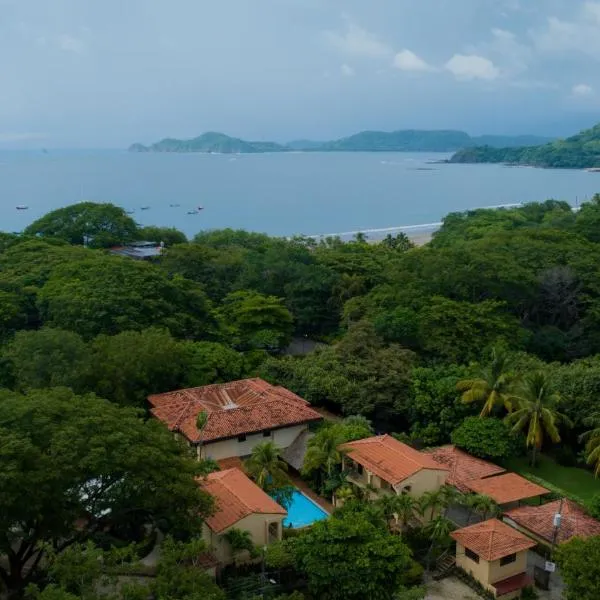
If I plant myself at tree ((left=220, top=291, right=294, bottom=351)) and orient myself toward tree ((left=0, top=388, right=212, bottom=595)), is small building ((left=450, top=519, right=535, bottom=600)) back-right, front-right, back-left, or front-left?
front-left

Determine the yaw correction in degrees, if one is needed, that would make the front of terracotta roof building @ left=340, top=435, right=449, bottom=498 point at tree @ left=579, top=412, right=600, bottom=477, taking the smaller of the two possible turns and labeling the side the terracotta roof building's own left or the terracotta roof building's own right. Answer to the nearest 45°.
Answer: approximately 180°

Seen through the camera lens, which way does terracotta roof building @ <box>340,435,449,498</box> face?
facing the viewer and to the left of the viewer

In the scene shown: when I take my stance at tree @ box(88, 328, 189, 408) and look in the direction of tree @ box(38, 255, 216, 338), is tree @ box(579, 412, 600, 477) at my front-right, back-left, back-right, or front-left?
back-right

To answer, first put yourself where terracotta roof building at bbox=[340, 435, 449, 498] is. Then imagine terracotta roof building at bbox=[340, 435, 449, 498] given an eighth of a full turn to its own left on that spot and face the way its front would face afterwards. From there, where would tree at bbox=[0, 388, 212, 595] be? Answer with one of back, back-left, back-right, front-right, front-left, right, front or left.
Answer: front-right

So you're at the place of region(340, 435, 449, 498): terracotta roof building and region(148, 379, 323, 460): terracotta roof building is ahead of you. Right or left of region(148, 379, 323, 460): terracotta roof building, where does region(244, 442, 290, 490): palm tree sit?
left

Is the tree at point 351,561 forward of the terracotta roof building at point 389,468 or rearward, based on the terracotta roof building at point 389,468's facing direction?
forward

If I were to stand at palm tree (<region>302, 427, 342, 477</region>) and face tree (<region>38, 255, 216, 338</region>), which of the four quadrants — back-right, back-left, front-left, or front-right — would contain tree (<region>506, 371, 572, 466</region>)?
back-right

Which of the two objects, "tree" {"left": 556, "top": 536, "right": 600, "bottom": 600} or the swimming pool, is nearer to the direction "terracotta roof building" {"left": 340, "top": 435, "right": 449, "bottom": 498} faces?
the swimming pool

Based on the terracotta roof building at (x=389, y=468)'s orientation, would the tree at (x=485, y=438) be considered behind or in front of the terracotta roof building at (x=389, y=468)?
behind

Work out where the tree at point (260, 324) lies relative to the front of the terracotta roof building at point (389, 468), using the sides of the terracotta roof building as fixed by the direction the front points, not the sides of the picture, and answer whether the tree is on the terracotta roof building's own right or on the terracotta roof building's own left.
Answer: on the terracotta roof building's own right

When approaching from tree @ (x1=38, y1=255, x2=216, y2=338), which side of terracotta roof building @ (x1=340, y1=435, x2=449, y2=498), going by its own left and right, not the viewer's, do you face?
right

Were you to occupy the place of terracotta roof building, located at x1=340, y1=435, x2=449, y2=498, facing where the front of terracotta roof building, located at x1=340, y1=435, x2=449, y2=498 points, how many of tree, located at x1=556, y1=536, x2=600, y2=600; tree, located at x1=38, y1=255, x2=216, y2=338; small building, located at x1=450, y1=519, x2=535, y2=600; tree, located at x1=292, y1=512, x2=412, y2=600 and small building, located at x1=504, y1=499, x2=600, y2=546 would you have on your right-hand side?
1

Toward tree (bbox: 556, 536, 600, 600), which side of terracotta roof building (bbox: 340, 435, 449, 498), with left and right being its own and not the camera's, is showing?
left

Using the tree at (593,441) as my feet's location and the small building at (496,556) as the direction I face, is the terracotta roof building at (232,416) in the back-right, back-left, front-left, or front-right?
front-right
